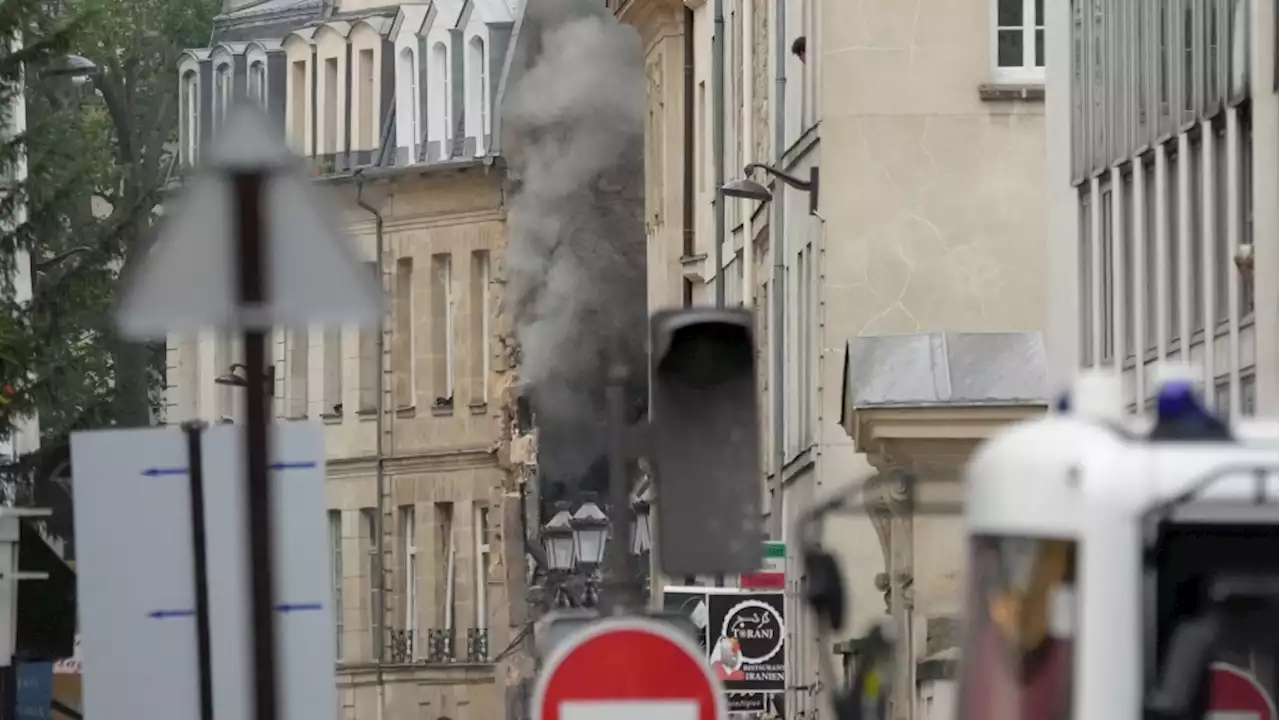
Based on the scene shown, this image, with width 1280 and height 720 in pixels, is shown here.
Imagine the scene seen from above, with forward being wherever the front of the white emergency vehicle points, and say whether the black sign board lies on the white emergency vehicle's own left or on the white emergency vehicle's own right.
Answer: on the white emergency vehicle's own right

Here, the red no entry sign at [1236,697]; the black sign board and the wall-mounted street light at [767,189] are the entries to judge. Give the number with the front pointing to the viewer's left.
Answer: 1

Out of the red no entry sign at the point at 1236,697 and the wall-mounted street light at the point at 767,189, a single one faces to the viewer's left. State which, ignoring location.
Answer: the wall-mounted street light

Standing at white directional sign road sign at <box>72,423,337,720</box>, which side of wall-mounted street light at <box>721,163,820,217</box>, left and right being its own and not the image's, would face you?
left

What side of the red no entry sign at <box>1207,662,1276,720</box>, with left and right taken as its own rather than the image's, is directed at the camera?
front

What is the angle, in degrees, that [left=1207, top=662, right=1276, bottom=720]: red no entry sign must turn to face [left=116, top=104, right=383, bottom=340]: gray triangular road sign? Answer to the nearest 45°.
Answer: approximately 90° to its right

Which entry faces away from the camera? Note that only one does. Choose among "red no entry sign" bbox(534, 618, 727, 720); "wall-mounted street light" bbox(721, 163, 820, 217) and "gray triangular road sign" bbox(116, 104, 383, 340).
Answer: the gray triangular road sign

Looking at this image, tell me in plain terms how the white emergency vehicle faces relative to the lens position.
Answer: facing the viewer and to the left of the viewer

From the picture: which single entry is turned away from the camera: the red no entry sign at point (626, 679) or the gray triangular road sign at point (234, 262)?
the gray triangular road sign

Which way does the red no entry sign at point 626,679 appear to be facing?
toward the camera
